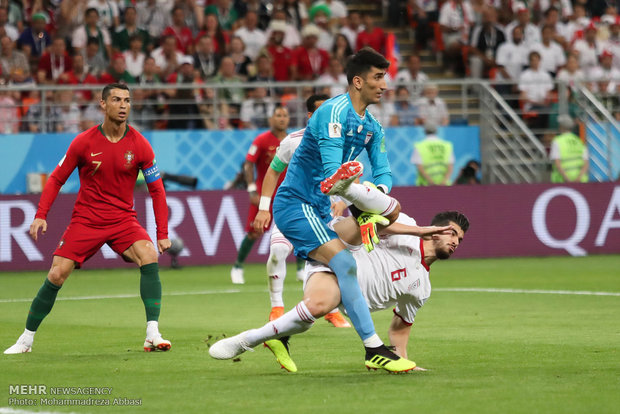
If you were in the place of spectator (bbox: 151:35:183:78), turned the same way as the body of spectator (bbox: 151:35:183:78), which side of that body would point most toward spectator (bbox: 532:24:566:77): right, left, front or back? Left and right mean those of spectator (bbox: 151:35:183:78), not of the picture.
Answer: left

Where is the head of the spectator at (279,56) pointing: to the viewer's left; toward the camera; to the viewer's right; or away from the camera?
toward the camera

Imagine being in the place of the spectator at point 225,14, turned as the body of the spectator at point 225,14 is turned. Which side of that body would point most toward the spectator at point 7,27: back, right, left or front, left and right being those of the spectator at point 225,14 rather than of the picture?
right

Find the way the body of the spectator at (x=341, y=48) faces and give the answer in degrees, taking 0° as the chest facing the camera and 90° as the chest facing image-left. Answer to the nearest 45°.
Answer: approximately 0°

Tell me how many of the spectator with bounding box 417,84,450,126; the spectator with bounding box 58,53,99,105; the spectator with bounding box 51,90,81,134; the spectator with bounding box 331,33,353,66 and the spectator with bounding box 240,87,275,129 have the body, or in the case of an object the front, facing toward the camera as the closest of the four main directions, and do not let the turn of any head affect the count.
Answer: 5

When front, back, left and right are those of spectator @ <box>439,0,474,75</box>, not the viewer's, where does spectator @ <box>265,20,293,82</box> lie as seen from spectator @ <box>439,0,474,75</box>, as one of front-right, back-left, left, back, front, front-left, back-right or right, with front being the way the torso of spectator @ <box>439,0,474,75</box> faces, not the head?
front-right

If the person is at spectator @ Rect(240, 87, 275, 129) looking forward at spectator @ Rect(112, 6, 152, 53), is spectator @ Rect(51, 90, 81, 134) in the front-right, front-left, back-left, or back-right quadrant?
front-left

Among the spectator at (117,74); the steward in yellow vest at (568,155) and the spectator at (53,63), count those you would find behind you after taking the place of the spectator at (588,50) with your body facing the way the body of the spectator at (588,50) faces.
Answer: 0

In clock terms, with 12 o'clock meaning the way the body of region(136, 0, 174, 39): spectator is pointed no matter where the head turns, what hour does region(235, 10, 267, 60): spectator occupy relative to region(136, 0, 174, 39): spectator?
region(235, 10, 267, 60): spectator is roughly at 9 o'clock from region(136, 0, 174, 39): spectator.

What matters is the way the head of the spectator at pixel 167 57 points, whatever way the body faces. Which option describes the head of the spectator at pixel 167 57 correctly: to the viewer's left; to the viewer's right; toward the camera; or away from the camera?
toward the camera

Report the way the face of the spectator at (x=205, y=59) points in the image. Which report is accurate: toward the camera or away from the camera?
toward the camera

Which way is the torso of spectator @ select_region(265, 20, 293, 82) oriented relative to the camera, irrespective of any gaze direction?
toward the camera

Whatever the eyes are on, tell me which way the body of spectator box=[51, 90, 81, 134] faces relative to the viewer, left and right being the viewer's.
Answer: facing the viewer

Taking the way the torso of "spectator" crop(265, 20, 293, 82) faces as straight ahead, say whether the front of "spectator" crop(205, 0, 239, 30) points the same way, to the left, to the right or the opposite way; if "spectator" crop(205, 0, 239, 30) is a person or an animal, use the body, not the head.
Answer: the same way

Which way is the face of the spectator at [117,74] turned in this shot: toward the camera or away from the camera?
toward the camera

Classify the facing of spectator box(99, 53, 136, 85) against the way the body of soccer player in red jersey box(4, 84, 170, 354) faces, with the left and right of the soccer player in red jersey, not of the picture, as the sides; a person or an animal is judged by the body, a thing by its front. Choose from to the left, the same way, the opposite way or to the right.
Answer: the same way

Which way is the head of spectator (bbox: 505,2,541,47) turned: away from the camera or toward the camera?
toward the camera

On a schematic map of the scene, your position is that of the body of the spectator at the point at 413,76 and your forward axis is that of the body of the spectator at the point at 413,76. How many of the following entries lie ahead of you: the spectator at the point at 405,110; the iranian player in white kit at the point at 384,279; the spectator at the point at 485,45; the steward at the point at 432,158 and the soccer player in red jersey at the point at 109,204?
4

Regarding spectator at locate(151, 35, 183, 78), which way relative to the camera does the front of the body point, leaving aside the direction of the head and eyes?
toward the camera
